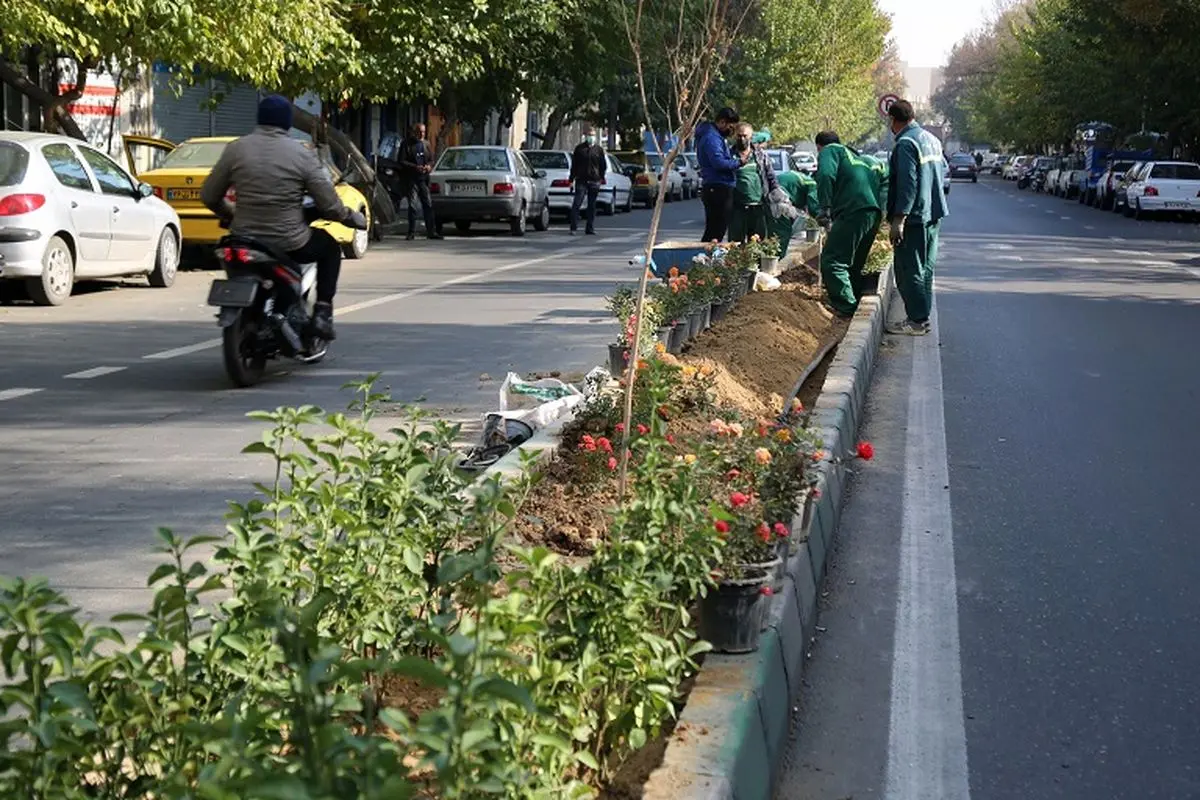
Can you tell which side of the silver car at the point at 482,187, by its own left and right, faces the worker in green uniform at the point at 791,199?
back

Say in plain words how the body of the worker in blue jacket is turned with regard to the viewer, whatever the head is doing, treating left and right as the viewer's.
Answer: facing to the right of the viewer

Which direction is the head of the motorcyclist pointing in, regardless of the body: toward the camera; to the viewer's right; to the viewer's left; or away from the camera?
away from the camera

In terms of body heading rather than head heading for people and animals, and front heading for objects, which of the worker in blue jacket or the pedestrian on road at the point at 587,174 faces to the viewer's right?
the worker in blue jacket

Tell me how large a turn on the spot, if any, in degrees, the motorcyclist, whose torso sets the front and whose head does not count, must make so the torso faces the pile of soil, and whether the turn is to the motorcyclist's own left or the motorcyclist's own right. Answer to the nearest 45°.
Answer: approximately 45° to the motorcyclist's own right

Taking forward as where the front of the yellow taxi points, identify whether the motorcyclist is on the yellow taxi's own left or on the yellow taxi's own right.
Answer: on the yellow taxi's own right

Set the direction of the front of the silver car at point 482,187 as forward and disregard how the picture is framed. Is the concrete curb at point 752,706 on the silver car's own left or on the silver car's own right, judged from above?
on the silver car's own right

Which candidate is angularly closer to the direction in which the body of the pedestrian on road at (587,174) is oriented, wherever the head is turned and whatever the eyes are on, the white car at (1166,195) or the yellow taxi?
the yellow taxi

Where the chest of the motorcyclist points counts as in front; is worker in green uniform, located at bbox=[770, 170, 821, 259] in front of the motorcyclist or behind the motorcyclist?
in front

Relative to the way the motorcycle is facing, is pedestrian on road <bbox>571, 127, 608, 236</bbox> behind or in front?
in front

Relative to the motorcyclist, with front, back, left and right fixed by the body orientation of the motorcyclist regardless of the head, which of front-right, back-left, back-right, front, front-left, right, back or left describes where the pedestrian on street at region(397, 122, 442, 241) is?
front-left
